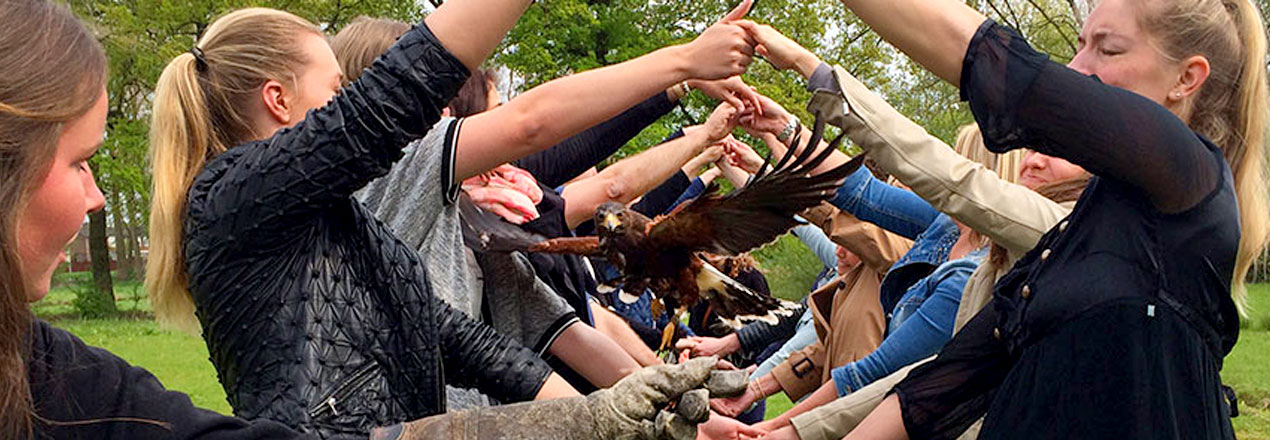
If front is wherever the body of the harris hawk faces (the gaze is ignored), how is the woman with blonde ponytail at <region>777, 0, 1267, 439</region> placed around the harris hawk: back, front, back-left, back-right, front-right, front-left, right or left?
left

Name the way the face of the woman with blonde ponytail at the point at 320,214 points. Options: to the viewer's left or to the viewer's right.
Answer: to the viewer's right

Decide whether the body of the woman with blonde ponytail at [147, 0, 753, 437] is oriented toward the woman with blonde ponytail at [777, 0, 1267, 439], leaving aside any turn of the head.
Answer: yes

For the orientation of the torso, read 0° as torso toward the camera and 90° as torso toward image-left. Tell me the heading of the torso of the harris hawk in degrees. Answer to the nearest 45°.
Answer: approximately 45°

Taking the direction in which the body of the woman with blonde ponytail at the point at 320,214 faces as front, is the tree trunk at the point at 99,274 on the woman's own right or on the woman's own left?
on the woman's own left

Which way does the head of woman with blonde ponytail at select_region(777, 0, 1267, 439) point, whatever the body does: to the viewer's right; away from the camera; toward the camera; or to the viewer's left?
to the viewer's left

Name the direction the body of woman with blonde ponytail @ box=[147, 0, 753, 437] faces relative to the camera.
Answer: to the viewer's right

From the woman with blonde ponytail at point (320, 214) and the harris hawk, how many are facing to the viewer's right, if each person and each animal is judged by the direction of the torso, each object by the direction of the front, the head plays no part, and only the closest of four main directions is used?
1

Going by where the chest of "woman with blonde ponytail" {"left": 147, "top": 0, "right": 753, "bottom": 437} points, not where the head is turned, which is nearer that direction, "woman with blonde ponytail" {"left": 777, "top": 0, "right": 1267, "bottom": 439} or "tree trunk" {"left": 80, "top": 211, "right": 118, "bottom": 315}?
the woman with blonde ponytail

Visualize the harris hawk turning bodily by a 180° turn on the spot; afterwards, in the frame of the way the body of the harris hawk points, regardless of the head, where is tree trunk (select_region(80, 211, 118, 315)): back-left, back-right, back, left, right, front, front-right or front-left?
left
